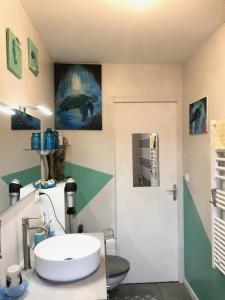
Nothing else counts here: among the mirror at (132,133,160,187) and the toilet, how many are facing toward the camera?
1

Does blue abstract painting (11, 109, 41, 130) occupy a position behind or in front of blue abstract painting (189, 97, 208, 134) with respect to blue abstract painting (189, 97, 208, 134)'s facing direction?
in front

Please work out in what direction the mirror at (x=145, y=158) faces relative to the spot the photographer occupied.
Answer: facing the viewer

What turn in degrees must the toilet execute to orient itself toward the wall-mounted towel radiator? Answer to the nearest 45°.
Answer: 0° — it already faces it

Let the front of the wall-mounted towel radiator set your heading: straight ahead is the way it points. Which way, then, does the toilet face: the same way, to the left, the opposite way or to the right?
the opposite way

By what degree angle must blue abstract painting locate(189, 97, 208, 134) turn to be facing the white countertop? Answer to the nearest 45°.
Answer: approximately 45° to its left

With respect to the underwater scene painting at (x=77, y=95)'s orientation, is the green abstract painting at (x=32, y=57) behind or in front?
in front

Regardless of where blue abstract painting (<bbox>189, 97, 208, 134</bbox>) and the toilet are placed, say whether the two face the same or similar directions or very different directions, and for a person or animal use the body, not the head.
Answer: very different directions

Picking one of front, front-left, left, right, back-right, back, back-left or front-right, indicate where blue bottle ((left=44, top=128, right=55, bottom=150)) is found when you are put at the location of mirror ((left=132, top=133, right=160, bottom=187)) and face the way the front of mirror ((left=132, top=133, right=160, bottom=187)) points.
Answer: front-right

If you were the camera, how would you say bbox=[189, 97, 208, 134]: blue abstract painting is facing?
facing the viewer and to the left of the viewer

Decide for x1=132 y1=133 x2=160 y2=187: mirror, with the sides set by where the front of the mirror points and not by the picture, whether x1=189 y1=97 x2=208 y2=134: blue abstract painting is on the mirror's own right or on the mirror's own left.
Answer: on the mirror's own left

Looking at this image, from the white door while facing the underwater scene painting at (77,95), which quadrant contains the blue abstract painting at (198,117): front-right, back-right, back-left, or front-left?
back-left

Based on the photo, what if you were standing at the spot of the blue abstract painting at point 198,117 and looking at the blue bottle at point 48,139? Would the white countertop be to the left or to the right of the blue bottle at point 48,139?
left
